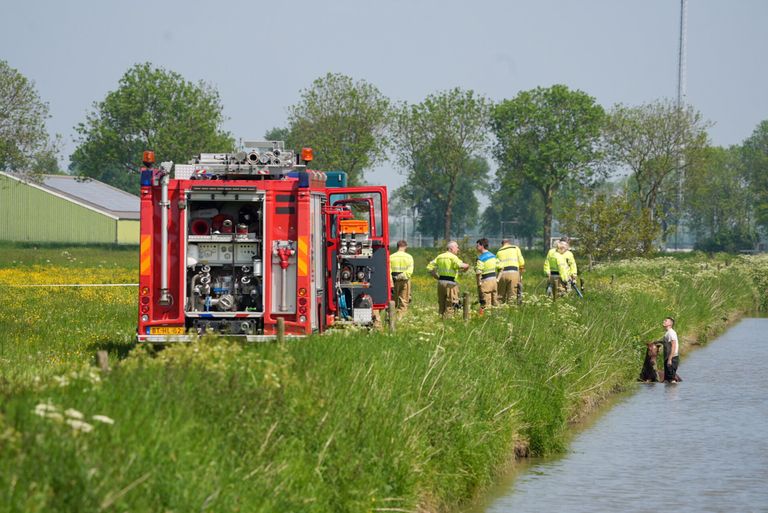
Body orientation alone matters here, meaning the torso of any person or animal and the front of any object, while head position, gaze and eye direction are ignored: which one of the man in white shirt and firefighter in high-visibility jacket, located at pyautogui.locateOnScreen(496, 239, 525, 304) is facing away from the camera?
the firefighter in high-visibility jacket

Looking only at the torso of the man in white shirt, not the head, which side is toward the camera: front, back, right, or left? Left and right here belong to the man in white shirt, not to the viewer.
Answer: left

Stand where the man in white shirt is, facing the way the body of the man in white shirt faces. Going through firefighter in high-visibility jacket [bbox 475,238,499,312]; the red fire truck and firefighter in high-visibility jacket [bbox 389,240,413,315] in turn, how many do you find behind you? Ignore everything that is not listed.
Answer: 0

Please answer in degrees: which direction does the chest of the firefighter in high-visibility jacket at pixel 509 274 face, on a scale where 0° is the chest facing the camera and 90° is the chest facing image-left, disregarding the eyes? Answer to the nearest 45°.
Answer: approximately 180°

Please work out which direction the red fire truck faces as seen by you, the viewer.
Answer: facing away from the viewer

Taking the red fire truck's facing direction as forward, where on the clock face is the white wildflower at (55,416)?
The white wildflower is roughly at 6 o'clock from the red fire truck.

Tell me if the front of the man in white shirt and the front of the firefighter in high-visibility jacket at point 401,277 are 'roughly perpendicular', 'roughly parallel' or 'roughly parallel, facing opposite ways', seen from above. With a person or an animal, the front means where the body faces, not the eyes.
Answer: roughly perpendicular

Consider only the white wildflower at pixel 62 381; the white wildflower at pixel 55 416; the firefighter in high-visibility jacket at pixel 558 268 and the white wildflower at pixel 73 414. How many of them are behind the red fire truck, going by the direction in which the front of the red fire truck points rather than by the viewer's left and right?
3

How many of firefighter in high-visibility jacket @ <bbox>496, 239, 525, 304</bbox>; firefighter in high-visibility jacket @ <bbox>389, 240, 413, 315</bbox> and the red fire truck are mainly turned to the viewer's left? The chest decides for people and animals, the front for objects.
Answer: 0

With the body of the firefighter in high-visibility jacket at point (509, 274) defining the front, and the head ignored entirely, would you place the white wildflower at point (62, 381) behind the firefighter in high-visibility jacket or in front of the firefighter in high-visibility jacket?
behind

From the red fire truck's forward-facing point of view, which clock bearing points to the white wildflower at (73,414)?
The white wildflower is roughly at 6 o'clock from the red fire truck.
